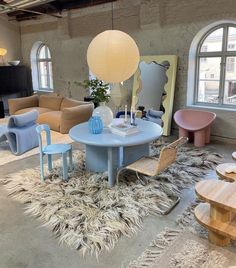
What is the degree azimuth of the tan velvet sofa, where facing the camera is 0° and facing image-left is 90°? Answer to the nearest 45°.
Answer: approximately 45°

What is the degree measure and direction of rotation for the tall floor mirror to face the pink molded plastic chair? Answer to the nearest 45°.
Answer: approximately 90° to its left

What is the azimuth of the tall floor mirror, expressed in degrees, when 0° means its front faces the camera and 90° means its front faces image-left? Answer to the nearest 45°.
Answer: approximately 45°

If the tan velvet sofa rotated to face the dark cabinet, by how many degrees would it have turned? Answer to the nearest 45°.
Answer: approximately 90° to its right
